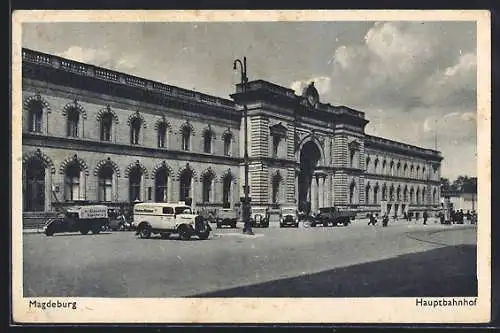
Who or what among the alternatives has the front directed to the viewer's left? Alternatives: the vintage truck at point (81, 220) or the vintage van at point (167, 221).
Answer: the vintage truck at point (81, 220)

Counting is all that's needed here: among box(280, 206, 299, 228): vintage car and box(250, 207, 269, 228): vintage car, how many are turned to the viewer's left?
0

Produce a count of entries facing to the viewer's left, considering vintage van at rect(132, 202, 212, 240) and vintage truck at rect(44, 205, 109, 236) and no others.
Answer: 1

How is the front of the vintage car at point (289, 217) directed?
toward the camera

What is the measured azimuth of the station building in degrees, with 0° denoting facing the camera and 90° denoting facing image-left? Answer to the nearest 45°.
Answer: approximately 315°

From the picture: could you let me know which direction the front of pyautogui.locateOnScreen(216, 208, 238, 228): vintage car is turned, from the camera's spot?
facing the viewer

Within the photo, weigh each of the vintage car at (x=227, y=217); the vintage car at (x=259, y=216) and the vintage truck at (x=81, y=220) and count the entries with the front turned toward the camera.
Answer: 2

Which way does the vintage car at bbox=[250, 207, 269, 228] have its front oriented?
toward the camera

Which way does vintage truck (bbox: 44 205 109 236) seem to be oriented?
to the viewer's left

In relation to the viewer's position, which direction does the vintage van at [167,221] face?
facing the viewer and to the right of the viewer

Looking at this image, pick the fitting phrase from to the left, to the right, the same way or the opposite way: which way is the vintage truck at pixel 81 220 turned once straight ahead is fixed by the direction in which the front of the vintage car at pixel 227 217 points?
to the right
